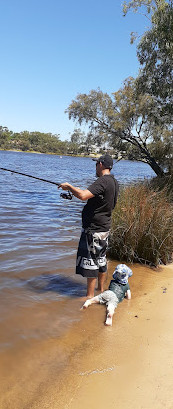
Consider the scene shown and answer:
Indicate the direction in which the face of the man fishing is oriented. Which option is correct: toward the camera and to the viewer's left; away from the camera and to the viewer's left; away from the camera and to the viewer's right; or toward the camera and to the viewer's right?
away from the camera and to the viewer's left

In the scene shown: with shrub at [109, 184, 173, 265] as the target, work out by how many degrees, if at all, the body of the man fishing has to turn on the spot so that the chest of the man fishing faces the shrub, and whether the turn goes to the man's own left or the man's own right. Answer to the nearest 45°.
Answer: approximately 90° to the man's own right

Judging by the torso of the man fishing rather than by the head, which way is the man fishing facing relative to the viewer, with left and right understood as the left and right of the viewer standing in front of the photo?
facing away from the viewer and to the left of the viewer

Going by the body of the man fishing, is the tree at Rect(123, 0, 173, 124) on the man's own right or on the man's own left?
on the man's own right

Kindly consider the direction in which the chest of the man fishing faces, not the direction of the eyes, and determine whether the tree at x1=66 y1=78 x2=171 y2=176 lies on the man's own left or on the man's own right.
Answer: on the man's own right

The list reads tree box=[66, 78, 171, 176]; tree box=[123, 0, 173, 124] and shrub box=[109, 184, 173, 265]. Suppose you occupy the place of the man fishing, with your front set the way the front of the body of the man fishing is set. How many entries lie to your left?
0
